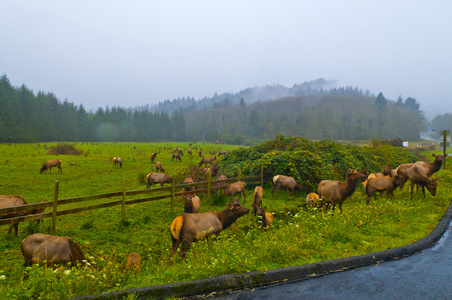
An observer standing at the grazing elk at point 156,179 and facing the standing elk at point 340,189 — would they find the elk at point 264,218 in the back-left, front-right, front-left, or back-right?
front-right

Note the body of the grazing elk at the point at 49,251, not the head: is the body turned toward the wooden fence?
no

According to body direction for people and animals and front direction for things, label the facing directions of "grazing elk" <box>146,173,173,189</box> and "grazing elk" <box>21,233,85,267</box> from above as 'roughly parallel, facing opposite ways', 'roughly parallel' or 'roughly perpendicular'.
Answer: roughly parallel

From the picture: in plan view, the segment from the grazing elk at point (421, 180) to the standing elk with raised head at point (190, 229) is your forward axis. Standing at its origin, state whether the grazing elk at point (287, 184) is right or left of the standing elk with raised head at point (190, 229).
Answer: right
